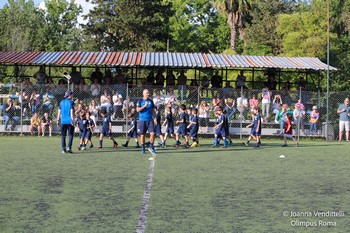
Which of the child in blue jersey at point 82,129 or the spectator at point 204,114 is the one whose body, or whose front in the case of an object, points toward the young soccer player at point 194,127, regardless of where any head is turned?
the spectator

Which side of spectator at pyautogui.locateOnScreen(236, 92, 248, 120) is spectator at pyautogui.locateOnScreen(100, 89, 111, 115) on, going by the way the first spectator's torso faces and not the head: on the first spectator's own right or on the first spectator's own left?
on the first spectator's own right

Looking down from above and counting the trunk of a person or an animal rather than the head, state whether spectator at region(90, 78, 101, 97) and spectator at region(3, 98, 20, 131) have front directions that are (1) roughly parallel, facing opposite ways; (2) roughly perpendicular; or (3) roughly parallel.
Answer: roughly parallel

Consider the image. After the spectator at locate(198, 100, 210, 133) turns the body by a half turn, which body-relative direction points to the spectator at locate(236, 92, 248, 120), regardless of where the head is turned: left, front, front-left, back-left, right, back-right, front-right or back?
right

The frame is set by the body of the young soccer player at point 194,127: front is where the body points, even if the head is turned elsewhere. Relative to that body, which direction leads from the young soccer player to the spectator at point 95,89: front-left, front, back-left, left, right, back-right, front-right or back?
front-right

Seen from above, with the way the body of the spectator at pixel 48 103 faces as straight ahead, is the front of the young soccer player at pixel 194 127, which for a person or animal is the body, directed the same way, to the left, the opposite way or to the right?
to the right

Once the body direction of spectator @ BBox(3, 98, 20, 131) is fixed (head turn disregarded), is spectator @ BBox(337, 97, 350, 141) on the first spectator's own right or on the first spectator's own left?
on the first spectator's own left

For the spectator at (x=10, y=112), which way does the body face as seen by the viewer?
toward the camera

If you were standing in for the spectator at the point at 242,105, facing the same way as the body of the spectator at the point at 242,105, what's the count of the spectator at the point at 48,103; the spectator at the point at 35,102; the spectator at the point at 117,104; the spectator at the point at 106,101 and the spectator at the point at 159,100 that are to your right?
5

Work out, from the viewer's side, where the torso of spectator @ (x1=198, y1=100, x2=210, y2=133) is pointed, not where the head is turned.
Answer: toward the camera

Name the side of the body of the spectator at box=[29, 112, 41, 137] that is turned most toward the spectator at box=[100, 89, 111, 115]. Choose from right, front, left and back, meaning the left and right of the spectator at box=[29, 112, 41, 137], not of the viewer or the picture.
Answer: left

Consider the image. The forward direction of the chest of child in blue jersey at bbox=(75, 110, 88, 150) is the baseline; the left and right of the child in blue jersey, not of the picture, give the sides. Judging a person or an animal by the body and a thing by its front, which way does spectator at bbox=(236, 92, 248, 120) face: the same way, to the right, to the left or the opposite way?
the same way

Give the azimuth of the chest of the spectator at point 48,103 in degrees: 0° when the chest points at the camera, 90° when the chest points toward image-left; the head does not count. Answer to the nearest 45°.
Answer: approximately 0°

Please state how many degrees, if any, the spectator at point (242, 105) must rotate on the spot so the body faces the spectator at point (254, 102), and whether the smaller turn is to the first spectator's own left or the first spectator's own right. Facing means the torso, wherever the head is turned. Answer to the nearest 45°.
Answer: approximately 90° to the first spectator's own left

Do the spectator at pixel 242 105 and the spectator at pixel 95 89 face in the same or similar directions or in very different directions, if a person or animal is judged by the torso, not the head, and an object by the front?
same or similar directions

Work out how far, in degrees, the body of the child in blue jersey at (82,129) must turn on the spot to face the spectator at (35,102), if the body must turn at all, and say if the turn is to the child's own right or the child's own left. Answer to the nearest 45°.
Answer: approximately 180°
